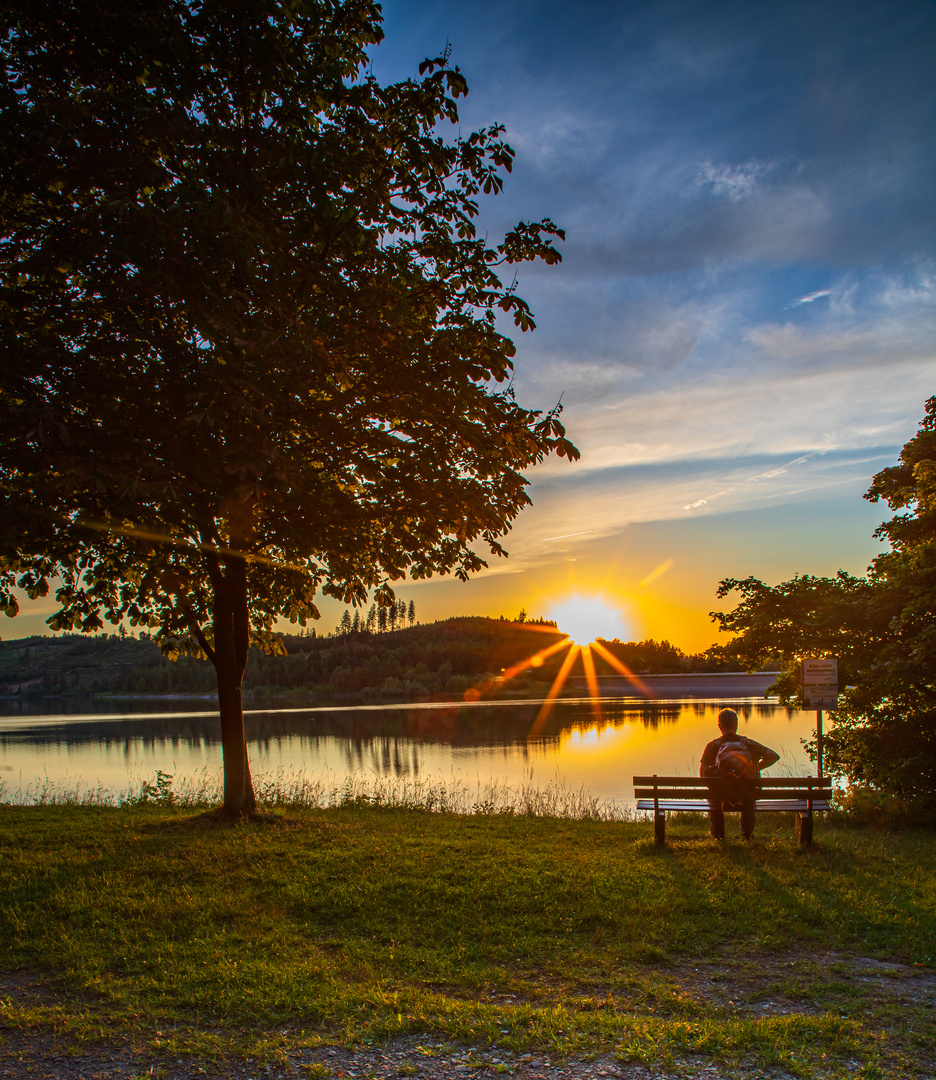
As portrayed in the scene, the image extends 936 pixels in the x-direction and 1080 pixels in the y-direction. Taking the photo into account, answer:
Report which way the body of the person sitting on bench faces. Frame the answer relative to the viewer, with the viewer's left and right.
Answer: facing away from the viewer

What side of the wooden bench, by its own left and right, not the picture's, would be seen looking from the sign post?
front

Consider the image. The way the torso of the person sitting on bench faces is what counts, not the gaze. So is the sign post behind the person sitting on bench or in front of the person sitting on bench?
in front

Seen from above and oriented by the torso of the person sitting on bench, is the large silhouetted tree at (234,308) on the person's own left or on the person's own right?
on the person's own left

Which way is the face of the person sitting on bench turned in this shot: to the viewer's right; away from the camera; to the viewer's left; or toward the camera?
away from the camera

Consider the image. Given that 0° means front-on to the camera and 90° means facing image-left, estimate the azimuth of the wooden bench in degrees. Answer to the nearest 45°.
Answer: approximately 180°

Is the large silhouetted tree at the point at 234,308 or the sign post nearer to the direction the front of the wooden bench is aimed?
the sign post
